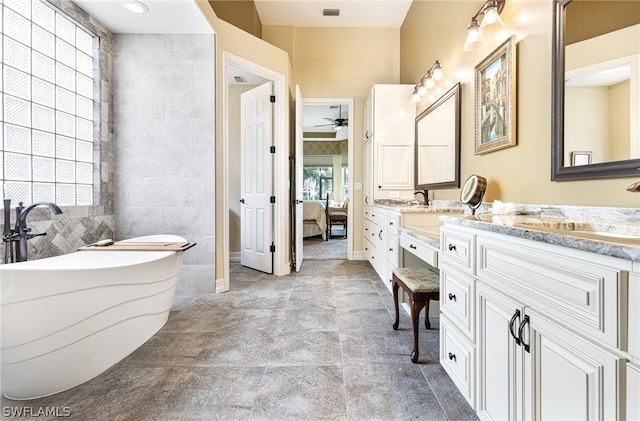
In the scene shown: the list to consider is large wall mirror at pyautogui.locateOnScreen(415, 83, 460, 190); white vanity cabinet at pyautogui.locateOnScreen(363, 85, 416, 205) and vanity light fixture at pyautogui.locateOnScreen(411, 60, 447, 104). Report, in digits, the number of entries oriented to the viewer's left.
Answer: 3

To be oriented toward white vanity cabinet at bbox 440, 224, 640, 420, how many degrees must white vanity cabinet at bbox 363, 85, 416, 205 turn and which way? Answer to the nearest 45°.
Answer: approximately 90° to its left

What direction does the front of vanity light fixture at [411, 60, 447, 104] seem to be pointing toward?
to the viewer's left

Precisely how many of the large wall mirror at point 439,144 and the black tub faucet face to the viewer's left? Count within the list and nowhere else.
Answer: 1

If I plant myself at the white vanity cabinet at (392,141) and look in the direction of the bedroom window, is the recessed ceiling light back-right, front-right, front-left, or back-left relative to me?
back-left

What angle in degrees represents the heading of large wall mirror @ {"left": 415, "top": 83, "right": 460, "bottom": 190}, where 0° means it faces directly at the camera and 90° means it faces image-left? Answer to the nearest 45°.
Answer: approximately 90°

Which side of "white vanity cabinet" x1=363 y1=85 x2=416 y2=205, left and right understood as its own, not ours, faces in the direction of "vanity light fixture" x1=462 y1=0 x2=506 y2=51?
left

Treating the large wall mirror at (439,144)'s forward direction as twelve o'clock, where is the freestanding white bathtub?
The freestanding white bathtub is roughly at 10 o'clock from the large wall mirror.

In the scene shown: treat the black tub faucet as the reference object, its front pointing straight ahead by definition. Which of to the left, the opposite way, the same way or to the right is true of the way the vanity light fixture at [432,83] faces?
the opposite way

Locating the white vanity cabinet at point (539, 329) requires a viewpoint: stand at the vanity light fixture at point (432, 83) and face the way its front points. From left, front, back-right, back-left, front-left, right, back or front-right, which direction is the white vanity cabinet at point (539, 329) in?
left

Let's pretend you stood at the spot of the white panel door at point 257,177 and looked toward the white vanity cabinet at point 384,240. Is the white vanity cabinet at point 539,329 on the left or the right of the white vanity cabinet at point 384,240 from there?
right

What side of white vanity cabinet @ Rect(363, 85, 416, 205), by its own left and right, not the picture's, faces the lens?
left

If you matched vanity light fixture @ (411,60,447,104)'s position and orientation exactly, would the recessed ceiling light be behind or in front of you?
in front
